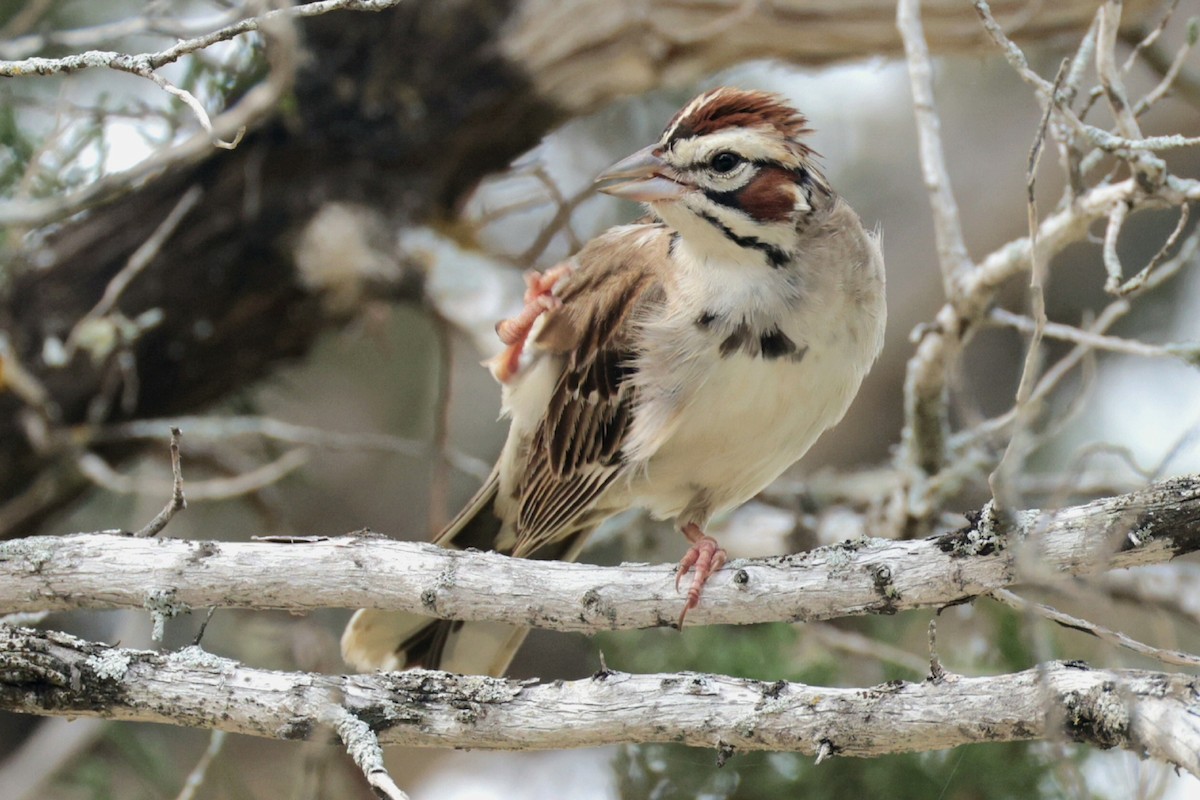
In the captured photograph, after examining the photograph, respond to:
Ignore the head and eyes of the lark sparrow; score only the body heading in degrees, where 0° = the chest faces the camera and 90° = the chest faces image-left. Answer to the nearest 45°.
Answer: approximately 315°

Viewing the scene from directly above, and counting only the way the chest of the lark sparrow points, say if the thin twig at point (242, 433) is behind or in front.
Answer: behind

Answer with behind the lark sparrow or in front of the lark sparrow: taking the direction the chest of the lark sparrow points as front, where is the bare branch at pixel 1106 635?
in front

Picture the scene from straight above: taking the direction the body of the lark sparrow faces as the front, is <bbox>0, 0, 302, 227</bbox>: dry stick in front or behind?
behind

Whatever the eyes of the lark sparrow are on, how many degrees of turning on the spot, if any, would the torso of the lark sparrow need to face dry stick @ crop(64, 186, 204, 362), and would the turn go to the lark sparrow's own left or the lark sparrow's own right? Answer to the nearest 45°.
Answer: approximately 180°

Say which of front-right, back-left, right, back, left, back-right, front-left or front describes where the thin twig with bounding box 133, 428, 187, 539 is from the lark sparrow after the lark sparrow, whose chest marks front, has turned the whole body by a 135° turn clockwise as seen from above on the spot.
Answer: front-left

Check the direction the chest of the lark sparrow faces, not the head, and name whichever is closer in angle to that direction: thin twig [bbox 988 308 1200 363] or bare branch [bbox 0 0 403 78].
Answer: the thin twig

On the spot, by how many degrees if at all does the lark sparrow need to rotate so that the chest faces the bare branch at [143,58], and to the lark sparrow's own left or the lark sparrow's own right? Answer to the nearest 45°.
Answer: approximately 90° to the lark sparrow's own right
